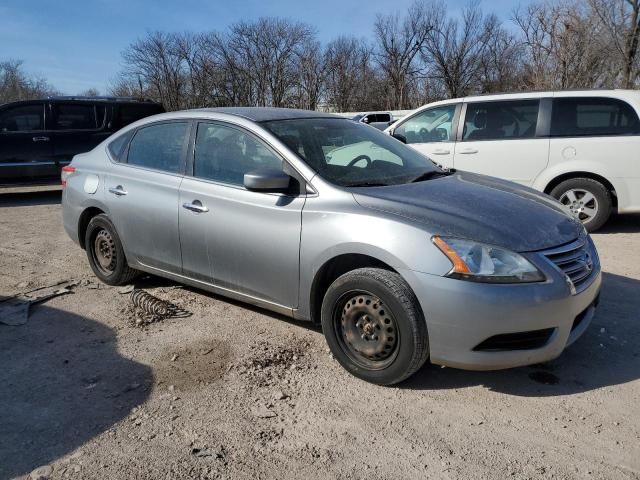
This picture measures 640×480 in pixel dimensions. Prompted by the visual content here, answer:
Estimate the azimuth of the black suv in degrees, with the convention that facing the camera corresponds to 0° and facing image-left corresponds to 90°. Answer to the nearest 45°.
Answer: approximately 90°

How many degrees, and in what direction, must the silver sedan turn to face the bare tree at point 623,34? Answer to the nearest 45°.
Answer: approximately 90° to its left

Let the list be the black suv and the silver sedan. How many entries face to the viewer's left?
1

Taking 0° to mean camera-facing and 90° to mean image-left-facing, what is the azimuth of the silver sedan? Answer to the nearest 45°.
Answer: approximately 315°

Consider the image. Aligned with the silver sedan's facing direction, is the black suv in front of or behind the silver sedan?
behind

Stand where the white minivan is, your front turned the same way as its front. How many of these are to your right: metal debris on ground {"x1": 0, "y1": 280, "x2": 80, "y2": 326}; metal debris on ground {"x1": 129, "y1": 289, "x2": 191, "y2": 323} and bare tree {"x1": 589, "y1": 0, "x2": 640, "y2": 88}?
1

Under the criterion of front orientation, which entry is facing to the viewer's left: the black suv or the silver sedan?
the black suv

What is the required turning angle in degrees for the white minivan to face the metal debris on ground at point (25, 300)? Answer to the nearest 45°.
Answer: approximately 45° to its left

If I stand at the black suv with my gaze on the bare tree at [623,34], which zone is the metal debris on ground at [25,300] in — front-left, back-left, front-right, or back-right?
back-right

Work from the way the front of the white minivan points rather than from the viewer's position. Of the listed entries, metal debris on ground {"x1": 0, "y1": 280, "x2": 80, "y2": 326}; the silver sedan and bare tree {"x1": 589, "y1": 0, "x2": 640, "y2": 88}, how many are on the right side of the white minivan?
1
